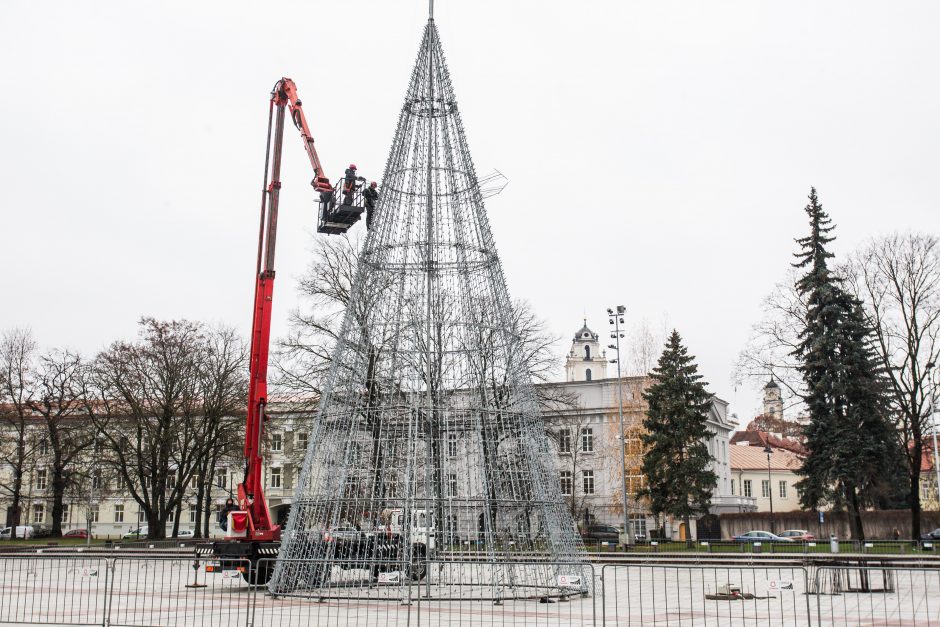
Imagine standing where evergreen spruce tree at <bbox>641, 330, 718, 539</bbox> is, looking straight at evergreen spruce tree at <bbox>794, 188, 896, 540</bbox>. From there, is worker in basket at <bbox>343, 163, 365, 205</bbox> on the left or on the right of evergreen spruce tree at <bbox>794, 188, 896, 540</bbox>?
right

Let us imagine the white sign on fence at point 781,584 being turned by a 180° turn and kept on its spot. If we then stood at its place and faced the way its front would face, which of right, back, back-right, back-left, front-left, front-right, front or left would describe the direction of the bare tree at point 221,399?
front-left

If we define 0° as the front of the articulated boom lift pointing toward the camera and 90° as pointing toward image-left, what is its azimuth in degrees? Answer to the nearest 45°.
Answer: approximately 270°

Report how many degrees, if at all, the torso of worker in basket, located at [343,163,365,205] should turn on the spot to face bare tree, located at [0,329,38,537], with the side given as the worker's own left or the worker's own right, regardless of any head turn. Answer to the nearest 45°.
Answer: approximately 135° to the worker's own left

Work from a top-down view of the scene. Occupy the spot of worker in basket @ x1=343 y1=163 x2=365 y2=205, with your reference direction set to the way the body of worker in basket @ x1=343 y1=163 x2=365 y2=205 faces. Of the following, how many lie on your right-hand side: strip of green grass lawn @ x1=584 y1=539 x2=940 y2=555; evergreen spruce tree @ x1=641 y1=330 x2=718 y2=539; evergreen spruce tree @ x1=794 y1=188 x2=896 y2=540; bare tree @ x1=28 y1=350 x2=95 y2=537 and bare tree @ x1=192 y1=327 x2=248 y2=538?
0

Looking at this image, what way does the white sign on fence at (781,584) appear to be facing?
toward the camera

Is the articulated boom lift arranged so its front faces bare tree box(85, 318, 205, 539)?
no

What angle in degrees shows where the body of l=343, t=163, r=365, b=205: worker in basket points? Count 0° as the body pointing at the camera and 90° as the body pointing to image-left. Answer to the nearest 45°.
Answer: approximately 270°

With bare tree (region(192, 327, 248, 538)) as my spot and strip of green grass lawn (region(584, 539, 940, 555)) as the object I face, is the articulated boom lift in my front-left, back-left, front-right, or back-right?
front-right

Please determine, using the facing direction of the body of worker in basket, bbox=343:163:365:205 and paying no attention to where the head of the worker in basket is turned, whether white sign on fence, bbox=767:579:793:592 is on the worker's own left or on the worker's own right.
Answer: on the worker's own right

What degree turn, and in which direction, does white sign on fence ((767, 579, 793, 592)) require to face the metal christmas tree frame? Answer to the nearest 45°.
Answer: approximately 90° to its right

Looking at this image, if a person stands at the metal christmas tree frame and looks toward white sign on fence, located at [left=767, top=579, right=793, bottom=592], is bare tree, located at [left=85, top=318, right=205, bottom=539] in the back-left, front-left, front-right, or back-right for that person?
back-left
